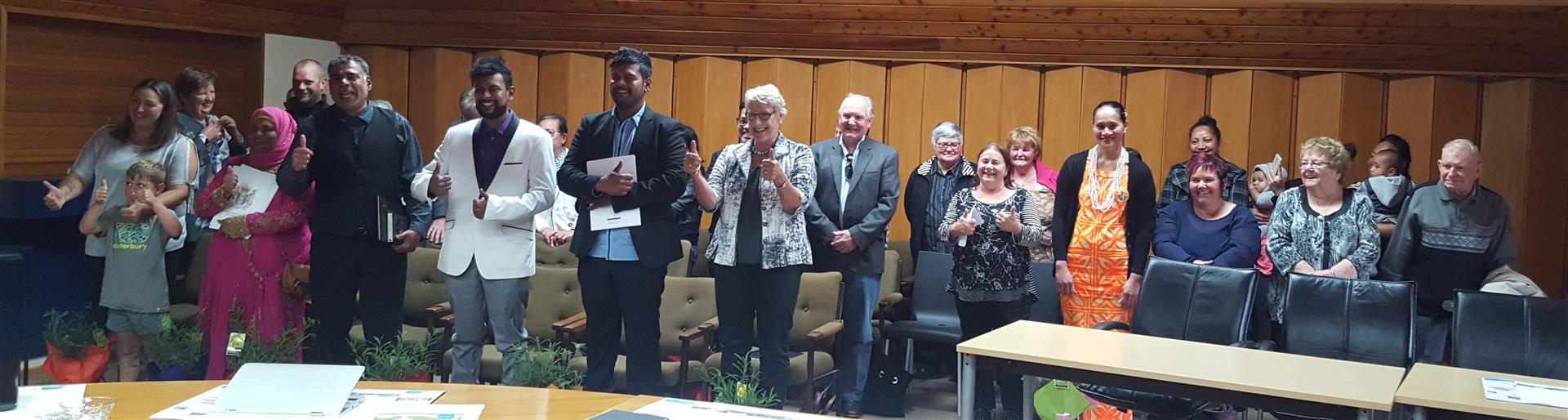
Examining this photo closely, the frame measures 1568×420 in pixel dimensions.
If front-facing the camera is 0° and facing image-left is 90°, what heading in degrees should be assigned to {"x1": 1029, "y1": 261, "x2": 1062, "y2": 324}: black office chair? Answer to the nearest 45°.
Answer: approximately 0°

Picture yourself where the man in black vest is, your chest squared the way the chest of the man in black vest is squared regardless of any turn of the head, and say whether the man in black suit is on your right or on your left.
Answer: on your left

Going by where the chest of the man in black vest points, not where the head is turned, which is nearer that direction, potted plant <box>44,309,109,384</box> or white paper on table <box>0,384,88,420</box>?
the white paper on table

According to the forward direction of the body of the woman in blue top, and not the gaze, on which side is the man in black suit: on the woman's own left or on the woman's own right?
on the woman's own right

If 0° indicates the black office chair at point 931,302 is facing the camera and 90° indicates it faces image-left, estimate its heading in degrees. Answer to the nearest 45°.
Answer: approximately 45°
